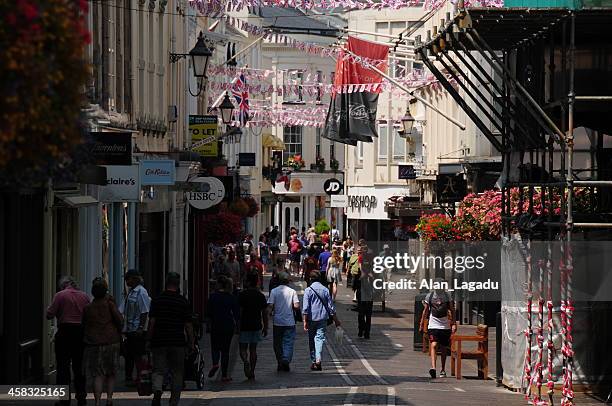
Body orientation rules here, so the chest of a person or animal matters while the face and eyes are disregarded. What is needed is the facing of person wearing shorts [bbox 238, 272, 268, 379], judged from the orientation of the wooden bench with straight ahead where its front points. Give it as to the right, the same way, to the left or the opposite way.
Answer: to the right

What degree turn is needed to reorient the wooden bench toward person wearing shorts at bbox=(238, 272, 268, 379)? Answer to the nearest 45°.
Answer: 0° — it already faces them

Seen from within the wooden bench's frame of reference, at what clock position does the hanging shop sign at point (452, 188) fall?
The hanging shop sign is roughly at 3 o'clock from the wooden bench.

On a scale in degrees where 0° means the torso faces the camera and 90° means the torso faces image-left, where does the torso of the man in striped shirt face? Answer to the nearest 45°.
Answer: approximately 180°

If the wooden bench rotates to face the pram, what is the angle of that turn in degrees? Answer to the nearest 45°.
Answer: approximately 45° to its left

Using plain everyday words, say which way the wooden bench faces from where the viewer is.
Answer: facing to the left of the viewer

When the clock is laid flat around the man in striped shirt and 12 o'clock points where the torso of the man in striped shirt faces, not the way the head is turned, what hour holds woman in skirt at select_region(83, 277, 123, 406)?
The woman in skirt is roughly at 9 o'clock from the man in striped shirt.

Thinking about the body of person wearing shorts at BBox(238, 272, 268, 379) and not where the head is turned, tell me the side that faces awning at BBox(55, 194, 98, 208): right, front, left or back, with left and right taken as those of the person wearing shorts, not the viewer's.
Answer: left

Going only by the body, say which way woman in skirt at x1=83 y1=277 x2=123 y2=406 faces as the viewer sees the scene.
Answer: away from the camera
